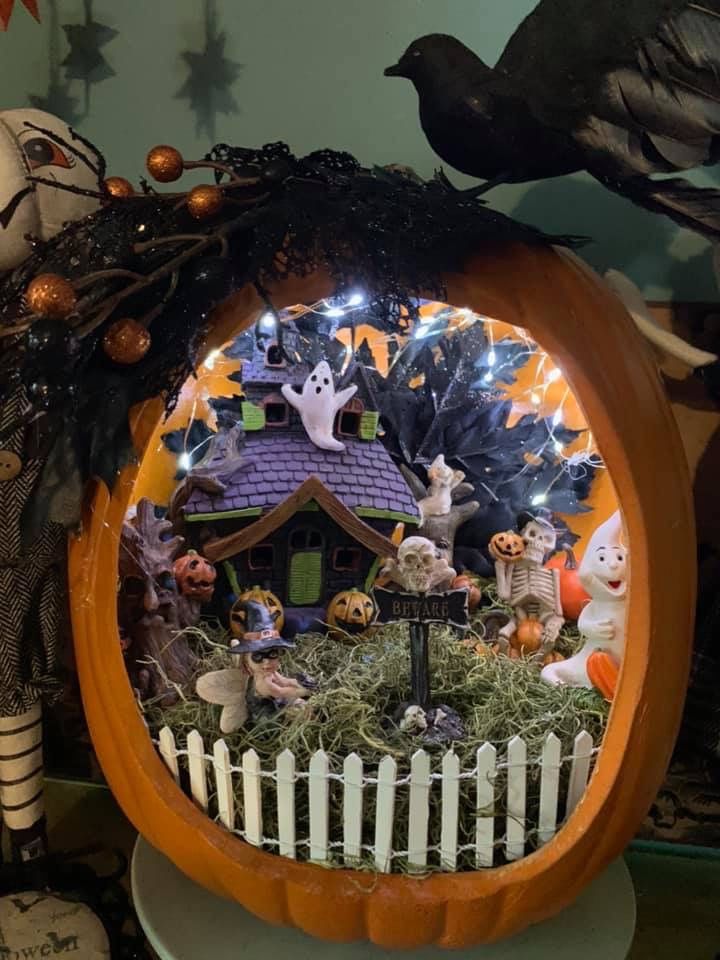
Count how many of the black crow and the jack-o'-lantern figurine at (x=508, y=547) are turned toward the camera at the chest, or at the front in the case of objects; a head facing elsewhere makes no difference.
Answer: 1

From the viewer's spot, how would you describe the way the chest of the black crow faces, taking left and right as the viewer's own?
facing to the left of the viewer

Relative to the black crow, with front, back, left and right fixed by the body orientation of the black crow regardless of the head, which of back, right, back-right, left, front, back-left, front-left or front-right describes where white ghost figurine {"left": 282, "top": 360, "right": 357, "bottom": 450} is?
front-right

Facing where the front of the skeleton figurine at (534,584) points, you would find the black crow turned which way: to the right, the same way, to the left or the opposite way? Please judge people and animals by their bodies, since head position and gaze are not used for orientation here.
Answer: to the right

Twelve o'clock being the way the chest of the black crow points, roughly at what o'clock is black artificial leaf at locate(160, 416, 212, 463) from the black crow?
The black artificial leaf is roughly at 1 o'clock from the black crow.

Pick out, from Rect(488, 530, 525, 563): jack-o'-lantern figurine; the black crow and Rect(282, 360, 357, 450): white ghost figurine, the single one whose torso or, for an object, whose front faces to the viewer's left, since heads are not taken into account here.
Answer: the black crow
